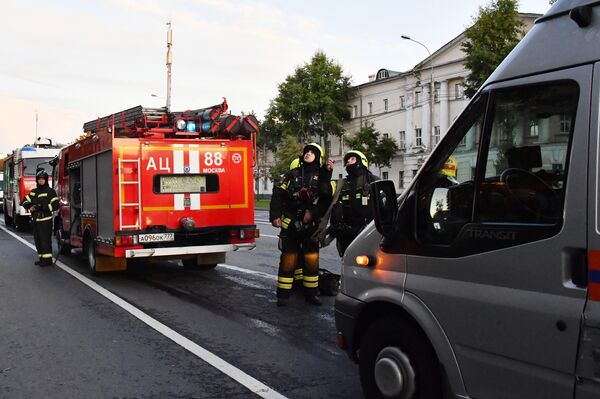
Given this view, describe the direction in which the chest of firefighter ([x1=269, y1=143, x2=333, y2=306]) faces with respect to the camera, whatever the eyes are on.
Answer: toward the camera

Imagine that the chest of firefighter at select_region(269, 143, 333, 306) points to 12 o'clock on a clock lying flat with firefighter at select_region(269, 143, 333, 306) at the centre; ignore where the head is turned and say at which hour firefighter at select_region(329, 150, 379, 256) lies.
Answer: firefighter at select_region(329, 150, 379, 256) is roughly at 9 o'clock from firefighter at select_region(269, 143, 333, 306).

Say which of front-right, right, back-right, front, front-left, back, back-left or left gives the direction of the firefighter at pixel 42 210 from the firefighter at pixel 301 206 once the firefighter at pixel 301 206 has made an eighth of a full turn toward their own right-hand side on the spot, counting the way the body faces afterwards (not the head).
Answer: right

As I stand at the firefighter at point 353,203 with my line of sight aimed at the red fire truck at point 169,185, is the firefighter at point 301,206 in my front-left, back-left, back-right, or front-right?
front-left

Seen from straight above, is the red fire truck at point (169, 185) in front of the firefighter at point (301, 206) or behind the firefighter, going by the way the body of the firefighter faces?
behind

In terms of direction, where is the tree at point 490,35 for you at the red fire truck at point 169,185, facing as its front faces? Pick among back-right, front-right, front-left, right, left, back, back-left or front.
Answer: right

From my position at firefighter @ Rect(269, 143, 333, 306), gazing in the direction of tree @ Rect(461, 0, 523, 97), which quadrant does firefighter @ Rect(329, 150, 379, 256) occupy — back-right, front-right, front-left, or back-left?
front-right

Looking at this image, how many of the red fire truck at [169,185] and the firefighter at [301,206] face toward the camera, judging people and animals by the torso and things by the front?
1

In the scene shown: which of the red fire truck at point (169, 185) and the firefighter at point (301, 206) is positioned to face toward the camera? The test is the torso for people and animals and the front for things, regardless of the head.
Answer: the firefighter

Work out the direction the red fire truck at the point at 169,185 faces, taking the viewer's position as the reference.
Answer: facing away from the viewer and to the left of the viewer

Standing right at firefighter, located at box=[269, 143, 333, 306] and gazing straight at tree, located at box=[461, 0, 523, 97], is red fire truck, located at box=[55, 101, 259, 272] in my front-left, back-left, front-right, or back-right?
front-left

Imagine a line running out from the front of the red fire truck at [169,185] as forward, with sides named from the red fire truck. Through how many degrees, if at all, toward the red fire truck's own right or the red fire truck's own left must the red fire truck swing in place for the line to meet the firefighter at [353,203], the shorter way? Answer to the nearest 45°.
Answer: approximately 180°
